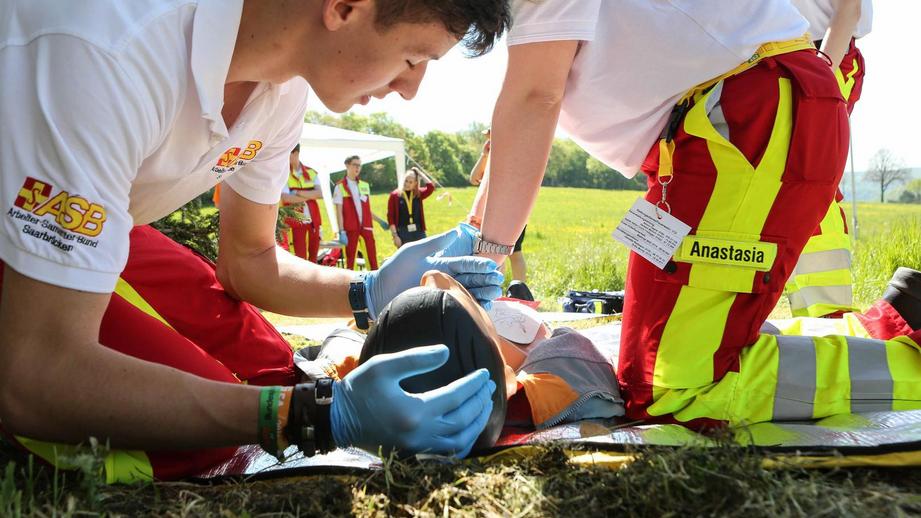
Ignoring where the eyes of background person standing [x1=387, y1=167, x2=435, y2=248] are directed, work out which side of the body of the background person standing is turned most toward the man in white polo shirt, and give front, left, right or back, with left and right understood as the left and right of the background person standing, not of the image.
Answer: front

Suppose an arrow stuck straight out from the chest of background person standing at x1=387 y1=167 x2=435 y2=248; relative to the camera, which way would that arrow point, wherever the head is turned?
toward the camera

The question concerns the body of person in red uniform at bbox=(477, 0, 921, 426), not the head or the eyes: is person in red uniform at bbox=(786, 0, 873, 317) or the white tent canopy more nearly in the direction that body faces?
the white tent canopy

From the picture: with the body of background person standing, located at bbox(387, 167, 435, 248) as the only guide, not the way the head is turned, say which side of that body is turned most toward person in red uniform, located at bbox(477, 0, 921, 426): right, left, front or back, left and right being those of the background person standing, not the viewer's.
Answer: front

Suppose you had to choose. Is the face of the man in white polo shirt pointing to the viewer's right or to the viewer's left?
to the viewer's right

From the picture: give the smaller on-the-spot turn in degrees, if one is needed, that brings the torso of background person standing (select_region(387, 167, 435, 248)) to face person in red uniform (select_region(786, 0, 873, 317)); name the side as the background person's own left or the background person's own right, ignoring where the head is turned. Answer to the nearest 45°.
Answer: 0° — they already face them

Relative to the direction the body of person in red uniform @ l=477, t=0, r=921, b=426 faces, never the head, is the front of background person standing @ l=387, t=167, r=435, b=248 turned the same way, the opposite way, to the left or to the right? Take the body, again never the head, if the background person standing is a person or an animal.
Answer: to the left

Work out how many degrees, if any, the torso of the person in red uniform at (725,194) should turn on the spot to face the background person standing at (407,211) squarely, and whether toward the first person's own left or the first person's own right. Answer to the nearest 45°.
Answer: approximately 45° to the first person's own right

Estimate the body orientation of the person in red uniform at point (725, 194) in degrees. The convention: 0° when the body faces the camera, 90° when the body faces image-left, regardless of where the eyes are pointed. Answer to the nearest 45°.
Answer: approximately 90°

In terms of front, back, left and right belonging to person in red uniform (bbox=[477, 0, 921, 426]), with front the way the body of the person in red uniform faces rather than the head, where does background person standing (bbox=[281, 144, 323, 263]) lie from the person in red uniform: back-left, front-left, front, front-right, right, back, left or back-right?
front-right

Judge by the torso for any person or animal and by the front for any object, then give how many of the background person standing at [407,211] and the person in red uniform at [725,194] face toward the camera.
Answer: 1

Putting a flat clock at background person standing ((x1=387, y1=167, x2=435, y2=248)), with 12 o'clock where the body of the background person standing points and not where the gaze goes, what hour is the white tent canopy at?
The white tent canopy is roughly at 5 o'clock from the background person standing.
